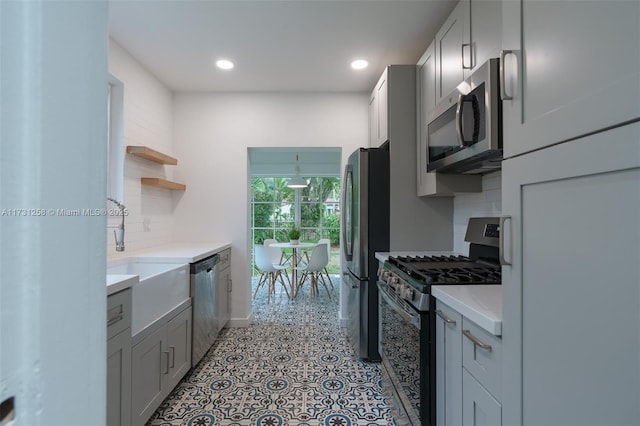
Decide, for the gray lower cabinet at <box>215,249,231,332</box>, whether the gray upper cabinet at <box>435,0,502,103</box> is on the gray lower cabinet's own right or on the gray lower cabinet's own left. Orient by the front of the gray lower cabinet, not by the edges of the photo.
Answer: on the gray lower cabinet's own right

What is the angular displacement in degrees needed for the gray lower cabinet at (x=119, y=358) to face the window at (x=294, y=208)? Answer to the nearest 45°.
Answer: approximately 90° to its left

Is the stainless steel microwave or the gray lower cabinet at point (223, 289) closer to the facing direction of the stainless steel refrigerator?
the gray lower cabinet

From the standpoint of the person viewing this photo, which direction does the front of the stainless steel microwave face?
facing the viewer and to the left of the viewer

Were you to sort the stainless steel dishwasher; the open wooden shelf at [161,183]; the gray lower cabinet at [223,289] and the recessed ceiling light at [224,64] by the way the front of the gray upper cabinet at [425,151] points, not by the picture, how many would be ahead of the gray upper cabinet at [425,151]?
4

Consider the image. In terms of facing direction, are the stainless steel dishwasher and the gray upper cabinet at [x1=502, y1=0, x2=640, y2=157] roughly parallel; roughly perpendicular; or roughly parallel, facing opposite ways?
roughly parallel, facing opposite ways

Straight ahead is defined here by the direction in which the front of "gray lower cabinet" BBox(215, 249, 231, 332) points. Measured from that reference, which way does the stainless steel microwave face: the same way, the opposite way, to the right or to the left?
the opposite way

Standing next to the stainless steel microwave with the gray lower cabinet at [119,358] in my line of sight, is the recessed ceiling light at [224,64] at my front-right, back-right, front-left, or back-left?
front-right

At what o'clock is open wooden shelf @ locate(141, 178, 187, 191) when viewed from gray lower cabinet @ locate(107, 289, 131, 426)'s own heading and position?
The open wooden shelf is roughly at 8 o'clock from the gray lower cabinet.

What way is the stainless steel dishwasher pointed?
to the viewer's right

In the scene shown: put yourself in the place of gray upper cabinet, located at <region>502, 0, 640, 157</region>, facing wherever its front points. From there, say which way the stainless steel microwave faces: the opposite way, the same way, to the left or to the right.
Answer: the same way

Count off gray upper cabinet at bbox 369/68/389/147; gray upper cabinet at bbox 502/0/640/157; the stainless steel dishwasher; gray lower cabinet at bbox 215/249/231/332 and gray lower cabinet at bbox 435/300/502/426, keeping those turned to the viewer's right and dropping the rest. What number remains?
2

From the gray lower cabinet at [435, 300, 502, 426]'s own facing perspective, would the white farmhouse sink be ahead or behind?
ahead

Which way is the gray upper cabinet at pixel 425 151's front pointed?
to the viewer's left

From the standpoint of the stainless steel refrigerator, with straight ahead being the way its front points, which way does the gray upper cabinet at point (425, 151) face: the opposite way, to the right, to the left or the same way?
the same way
